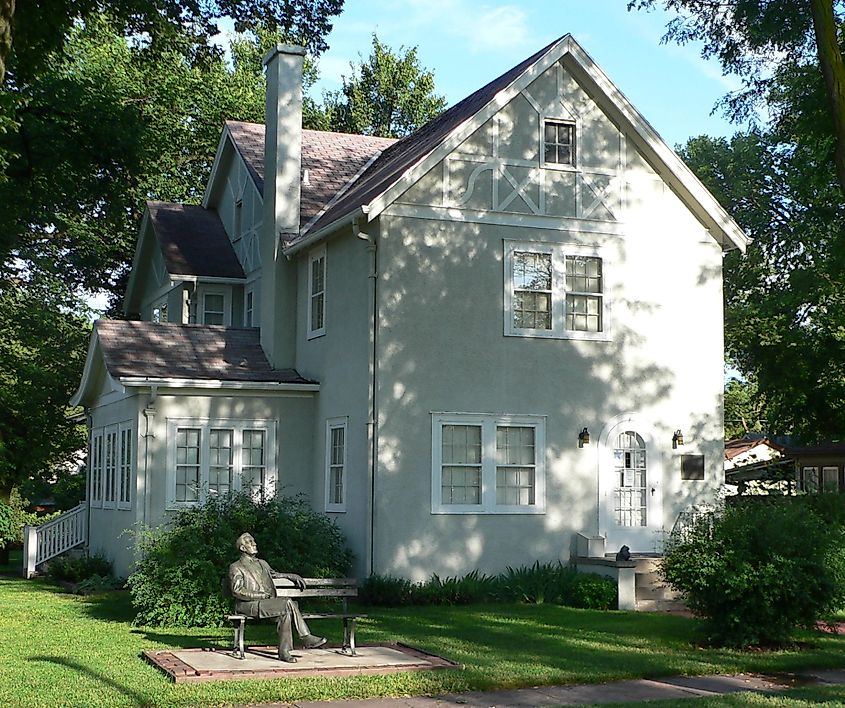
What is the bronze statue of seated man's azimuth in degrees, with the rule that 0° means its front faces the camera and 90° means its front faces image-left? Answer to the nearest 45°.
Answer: approximately 315°

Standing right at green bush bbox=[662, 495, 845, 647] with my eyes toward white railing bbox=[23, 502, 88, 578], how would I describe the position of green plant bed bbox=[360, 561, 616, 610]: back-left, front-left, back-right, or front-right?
front-right

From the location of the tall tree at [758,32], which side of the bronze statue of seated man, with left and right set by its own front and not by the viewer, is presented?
left

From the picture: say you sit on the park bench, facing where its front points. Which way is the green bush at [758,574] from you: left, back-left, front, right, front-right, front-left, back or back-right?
left

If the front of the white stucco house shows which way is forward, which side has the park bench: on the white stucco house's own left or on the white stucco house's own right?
on the white stucco house's own right

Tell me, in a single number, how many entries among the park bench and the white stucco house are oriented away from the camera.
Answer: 0

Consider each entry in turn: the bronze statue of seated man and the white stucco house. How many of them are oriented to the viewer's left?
0

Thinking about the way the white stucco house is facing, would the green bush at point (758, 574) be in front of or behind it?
in front
